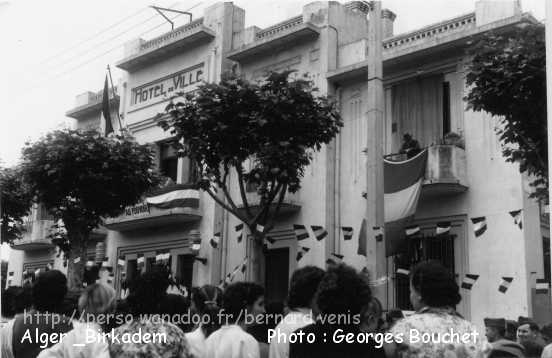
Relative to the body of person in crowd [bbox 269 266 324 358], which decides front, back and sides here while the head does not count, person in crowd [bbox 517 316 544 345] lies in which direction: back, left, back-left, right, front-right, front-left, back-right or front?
front-right

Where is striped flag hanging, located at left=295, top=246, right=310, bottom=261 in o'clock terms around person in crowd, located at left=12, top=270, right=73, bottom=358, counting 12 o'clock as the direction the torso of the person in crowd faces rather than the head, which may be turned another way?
The striped flag hanging is roughly at 1 o'clock from the person in crowd.

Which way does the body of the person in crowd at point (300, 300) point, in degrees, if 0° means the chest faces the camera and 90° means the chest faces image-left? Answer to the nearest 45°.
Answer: approximately 180°

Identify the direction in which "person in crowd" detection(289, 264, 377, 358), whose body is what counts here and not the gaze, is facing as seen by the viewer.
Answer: away from the camera

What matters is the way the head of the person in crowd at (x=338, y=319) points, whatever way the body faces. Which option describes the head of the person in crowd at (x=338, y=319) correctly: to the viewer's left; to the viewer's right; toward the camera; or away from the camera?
away from the camera

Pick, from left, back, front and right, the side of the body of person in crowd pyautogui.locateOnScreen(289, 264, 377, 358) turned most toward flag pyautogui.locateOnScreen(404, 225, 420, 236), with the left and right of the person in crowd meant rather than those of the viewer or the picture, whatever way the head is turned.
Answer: front

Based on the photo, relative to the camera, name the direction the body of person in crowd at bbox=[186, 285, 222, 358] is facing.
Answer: away from the camera

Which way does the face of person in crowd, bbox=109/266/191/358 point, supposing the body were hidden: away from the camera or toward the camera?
away from the camera

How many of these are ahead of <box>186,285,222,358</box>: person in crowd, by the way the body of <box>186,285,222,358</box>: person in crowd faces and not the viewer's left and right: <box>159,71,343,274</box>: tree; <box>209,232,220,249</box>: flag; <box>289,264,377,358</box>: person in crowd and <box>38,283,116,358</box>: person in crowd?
2

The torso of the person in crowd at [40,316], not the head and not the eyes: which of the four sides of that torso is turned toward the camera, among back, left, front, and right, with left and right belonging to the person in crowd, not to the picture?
back

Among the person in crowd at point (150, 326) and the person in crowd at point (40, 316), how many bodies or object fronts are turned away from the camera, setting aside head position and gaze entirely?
2

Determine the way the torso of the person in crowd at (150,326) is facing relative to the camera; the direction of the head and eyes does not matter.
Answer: away from the camera

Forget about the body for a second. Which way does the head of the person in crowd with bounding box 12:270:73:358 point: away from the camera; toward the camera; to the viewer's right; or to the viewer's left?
away from the camera

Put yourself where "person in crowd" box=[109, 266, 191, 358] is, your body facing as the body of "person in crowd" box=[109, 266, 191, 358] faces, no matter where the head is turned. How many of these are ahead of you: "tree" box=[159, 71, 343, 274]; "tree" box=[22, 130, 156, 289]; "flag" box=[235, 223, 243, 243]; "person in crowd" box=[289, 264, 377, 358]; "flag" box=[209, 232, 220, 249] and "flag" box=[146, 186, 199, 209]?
5
